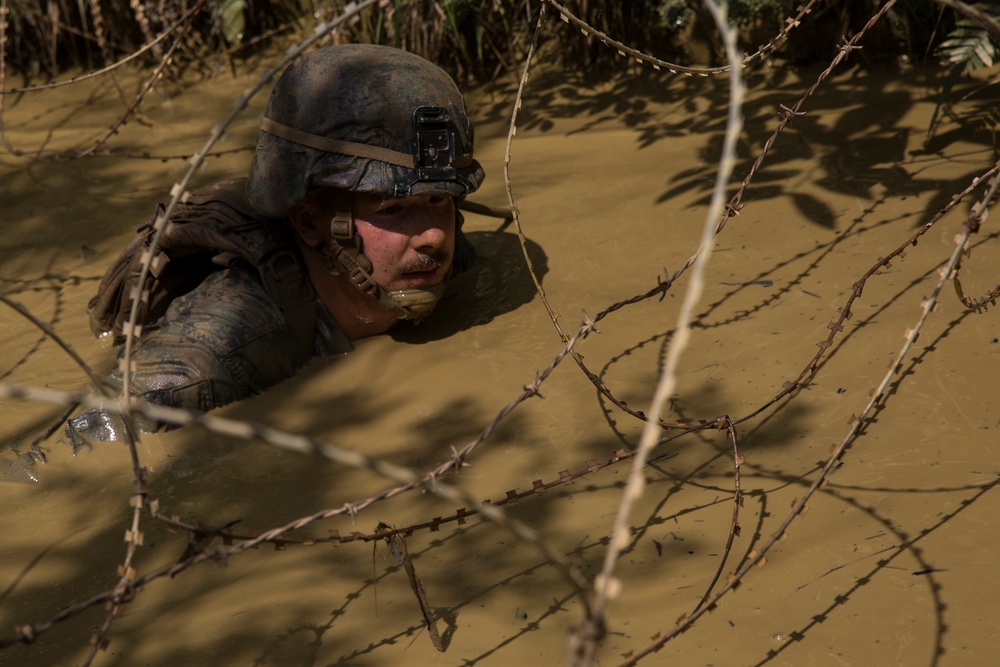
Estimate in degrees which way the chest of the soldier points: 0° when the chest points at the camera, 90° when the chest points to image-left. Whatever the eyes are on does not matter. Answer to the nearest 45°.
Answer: approximately 315°

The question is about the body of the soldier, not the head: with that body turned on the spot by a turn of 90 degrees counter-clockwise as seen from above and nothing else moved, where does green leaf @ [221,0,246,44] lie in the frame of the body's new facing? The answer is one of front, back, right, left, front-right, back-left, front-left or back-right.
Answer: front-left
